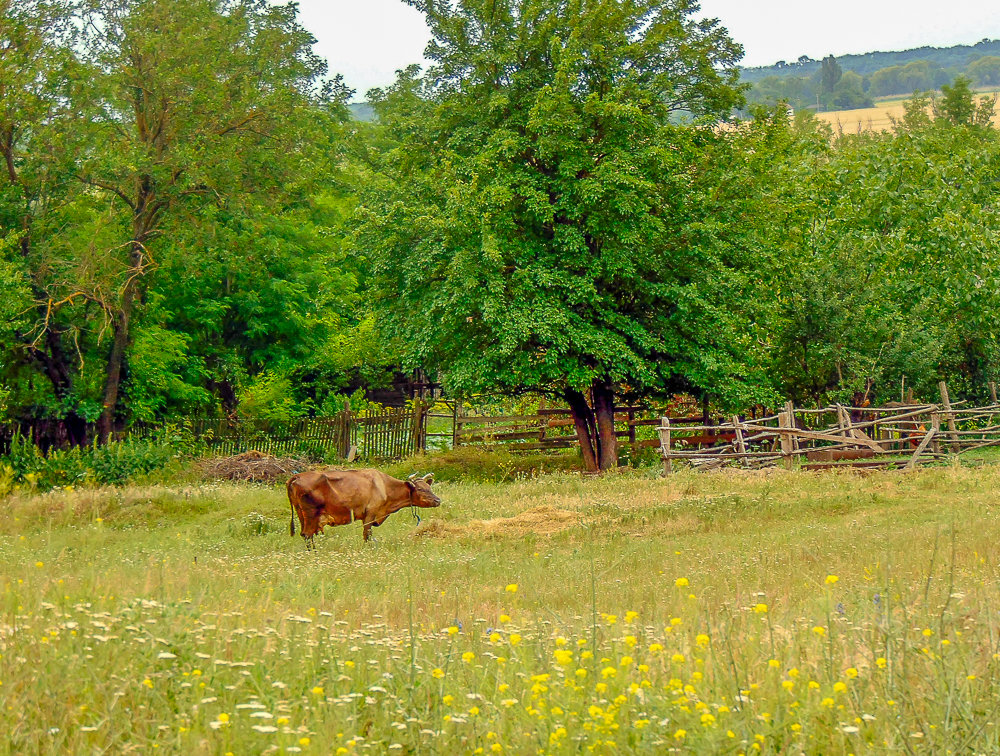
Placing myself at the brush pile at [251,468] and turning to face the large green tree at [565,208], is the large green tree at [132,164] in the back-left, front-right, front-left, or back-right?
back-left

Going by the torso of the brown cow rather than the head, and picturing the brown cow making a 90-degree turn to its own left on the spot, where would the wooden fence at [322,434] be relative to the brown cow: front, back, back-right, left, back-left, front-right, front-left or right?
front

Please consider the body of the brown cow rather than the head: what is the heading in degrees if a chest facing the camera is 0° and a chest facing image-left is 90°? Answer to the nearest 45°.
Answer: approximately 270°

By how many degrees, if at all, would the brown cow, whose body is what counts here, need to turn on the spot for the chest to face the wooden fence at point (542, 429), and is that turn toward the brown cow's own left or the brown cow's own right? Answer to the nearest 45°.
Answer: approximately 90° to the brown cow's own left

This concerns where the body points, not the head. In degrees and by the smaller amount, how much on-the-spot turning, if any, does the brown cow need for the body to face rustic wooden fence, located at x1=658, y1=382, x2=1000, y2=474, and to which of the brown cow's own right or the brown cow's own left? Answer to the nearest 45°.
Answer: approximately 45° to the brown cow's own left

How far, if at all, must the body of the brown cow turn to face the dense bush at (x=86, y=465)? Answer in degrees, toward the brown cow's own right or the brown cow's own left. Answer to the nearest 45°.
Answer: approximately 135° to the brown cow's own left

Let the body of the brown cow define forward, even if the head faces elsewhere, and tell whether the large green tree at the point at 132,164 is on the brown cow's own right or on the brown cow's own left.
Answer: on the brown cow's own left

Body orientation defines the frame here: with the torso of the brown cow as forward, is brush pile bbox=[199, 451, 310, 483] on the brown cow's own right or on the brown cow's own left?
on the brown cow's own left
